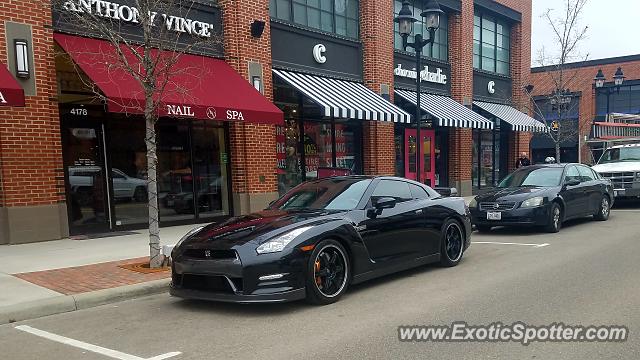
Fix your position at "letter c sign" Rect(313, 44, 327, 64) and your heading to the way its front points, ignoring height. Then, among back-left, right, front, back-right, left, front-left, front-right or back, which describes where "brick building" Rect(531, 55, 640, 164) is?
left

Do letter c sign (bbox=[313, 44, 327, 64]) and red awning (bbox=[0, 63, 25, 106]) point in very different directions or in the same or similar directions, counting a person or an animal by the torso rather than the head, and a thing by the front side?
same or similar directions

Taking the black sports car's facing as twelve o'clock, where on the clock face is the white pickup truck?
The white pickup truck is roughly at 6 o'clock from the black sports car.

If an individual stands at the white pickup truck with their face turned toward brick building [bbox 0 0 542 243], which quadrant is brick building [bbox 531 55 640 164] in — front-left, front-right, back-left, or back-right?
back-right

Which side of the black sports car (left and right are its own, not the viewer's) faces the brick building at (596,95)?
back

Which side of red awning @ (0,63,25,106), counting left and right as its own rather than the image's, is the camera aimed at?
front

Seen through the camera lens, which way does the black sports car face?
facing the viewer and to the left of the viewer

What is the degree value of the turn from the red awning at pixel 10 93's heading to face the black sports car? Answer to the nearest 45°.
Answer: approximately 45° to its left

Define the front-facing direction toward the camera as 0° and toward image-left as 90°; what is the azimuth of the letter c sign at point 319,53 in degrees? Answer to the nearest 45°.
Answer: approximately 315°

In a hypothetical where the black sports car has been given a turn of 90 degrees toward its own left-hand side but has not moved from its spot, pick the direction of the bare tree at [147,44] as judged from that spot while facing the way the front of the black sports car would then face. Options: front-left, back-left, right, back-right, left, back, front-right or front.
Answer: back

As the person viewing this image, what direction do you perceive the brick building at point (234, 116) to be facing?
facing the viewer and to the right of the viewer

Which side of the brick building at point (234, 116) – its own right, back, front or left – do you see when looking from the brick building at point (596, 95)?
left

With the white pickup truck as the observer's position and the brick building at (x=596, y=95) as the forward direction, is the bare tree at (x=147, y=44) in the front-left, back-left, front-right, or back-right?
back-left

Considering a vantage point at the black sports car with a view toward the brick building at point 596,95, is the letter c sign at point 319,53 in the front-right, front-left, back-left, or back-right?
front-left

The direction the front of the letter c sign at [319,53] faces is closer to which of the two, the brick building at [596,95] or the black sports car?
the black sports car

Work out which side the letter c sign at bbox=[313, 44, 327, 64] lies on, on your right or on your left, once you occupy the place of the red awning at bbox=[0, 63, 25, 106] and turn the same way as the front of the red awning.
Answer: on your left

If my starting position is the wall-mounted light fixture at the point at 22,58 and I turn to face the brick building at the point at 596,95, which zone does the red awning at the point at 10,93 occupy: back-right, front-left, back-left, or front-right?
back-right

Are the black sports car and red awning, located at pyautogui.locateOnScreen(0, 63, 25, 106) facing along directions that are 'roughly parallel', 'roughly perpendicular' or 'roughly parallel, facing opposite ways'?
roughly perpendicular

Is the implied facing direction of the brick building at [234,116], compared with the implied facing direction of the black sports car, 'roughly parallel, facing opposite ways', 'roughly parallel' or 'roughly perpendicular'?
roughly perpendicular

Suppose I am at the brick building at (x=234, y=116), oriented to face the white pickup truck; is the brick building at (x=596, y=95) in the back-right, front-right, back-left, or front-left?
front-left
